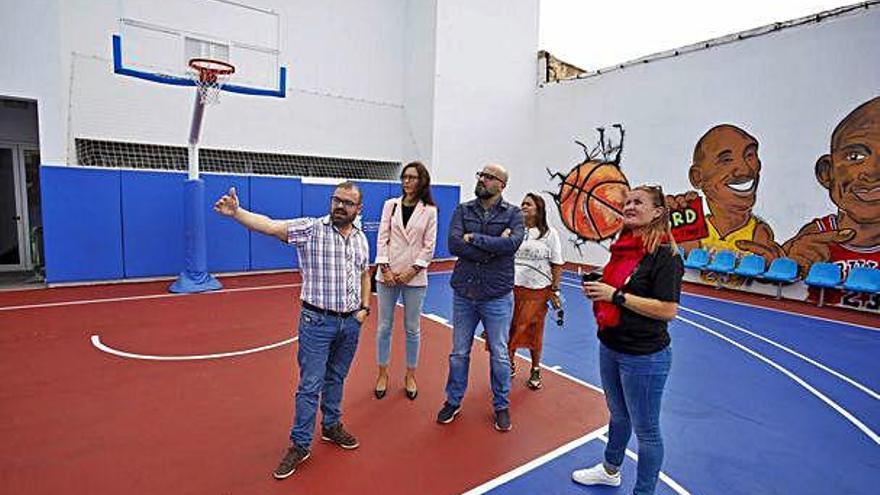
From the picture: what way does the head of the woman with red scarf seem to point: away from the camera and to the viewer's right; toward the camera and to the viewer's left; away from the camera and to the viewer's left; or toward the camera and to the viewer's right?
toward the camera and to the viewer's left

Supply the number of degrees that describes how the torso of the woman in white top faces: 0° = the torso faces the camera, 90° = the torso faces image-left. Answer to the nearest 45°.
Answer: approximately 45°

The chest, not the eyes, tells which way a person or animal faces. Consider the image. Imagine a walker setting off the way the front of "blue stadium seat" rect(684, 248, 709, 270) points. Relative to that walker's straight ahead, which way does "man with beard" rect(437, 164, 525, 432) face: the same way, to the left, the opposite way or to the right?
to the left

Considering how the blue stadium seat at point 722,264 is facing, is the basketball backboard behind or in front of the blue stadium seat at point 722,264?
in front

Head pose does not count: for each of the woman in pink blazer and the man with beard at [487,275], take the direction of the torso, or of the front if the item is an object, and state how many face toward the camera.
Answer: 2

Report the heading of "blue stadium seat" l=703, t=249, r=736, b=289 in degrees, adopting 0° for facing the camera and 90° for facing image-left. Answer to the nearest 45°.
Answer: approximately 45°

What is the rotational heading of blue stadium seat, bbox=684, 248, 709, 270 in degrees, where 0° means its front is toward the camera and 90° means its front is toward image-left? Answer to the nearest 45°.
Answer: approximately 45°

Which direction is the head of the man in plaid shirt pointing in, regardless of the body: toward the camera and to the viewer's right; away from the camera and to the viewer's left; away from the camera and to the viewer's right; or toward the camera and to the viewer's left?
toward the camera and to the viewer's left

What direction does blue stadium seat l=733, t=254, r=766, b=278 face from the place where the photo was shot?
facing the viewer and to the left of the viewer

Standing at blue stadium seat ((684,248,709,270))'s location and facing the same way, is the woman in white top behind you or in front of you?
in front

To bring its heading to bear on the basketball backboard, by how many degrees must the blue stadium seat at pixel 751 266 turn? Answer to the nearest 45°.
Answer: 0° — it already faces it

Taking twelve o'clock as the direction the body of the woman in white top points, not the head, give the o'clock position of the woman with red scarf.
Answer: The woman with red scarf is roughly at 10 o'clock from the woman in white top.

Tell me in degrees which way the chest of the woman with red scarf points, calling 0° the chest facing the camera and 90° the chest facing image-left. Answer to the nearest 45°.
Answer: approximately 45°

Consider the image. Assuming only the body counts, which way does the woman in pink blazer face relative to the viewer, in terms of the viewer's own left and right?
facing the viewer
